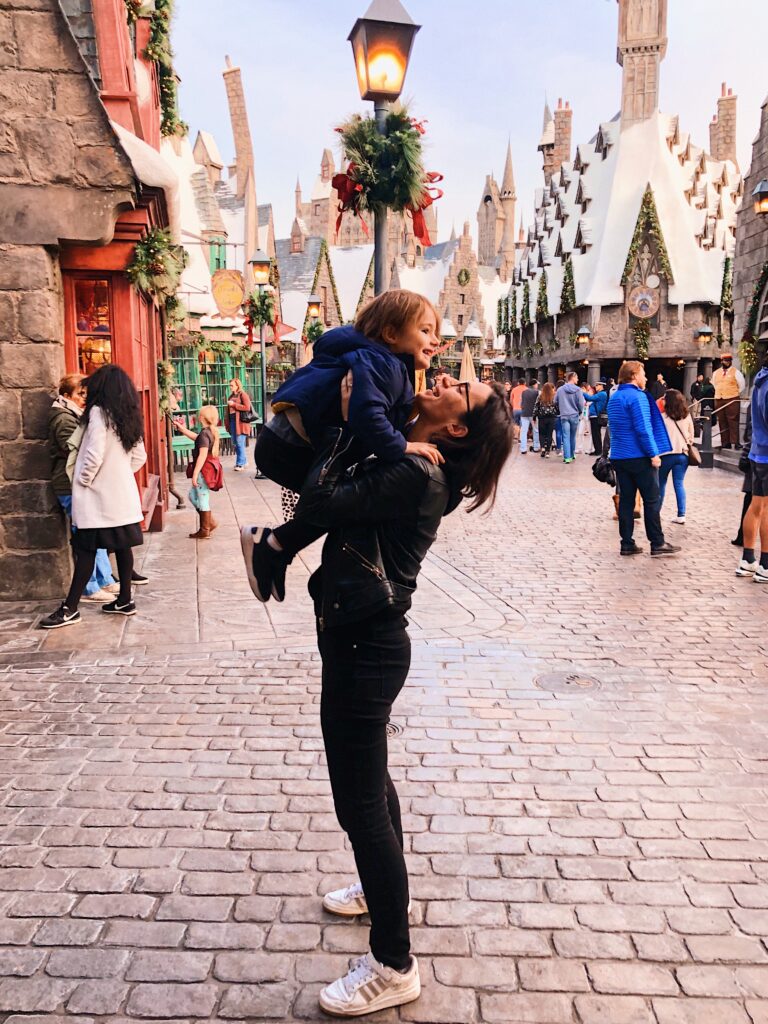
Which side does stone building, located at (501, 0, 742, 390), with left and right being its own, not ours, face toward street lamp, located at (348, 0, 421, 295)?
front

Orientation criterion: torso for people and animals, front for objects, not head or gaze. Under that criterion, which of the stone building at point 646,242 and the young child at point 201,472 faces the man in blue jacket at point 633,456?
the stone building

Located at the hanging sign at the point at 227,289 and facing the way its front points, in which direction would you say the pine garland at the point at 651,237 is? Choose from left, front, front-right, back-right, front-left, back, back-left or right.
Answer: back-left

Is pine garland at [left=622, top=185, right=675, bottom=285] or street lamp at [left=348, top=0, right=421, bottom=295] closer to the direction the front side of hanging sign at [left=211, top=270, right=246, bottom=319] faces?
the street lamp

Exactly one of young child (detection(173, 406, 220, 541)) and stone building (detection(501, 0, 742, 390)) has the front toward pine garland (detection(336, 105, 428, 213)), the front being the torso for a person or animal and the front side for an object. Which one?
the stone building

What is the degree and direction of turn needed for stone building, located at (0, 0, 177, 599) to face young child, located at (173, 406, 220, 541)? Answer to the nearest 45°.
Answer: approximately 45° to its left

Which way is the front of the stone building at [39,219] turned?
to the viewer's right

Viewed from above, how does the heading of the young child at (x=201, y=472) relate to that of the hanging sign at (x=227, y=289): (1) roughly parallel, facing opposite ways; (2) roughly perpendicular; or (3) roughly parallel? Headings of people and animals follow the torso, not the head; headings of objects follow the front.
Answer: roughly perpendicular

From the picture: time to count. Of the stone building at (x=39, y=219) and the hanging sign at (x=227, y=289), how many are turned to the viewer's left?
0

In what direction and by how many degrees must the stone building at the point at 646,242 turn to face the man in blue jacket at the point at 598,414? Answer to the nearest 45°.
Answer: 0° — it already faces them

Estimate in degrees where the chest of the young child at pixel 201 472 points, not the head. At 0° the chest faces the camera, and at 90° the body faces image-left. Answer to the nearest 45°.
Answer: approximately 90°
